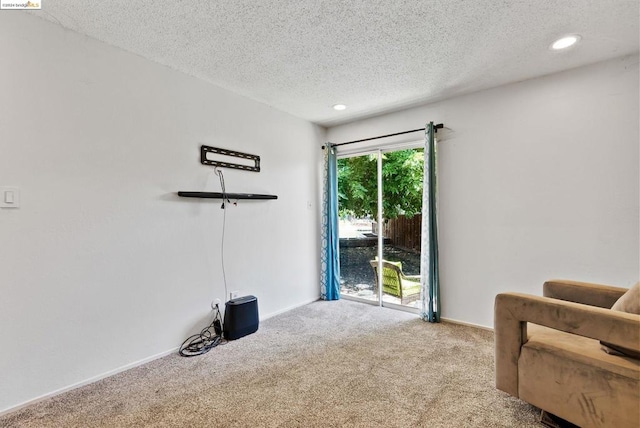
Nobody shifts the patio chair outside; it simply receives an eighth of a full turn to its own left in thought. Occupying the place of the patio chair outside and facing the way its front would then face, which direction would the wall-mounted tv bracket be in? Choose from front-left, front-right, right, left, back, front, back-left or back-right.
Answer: back-right

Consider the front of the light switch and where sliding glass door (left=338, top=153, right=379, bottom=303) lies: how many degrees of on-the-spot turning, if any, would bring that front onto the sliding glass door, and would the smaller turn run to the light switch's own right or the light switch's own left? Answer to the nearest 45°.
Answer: approximately 90° to the light switch's own left

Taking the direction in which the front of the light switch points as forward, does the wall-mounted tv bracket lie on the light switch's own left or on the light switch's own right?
on the light switch's own left

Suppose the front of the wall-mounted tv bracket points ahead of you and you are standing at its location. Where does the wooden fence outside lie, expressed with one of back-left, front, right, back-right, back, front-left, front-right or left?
front-left

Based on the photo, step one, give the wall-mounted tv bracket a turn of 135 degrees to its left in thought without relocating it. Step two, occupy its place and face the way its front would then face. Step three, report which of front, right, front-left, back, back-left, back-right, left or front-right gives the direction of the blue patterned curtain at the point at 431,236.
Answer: right

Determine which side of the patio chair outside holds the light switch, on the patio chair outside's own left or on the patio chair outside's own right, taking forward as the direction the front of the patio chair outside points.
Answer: on the patio chair outside's own right

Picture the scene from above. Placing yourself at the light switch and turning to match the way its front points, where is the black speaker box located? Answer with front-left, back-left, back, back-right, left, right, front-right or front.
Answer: left

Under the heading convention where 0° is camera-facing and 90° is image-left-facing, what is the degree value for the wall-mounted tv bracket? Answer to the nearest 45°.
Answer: approximately 315°

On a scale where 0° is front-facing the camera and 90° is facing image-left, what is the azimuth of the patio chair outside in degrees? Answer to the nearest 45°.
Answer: approximately 315°
